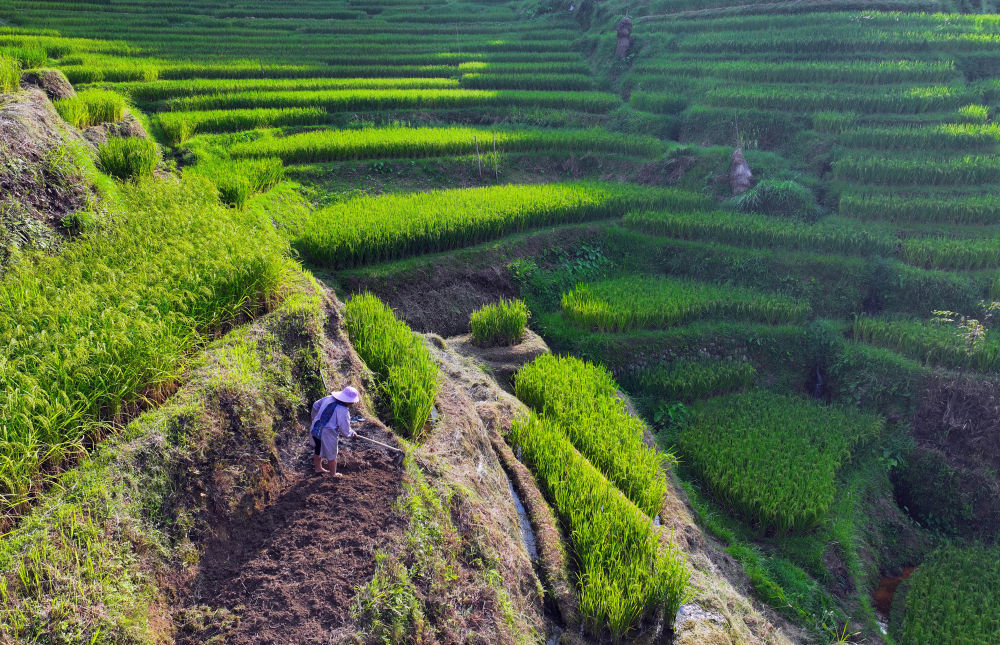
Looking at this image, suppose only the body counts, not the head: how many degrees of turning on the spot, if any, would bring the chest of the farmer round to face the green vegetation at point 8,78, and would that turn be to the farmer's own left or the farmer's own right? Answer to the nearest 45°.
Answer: approximately 135° to the farmer's own left

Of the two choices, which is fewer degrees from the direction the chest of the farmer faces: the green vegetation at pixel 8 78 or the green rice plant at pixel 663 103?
the green rice plant

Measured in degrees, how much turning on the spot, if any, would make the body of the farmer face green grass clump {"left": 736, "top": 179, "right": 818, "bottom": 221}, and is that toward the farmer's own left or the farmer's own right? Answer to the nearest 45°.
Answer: approximately 45° to the farmer's own left

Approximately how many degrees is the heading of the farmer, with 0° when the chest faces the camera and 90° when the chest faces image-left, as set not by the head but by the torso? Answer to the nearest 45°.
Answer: approximately 270°

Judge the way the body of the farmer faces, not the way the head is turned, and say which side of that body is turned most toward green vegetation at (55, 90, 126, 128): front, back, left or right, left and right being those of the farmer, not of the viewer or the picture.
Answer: left

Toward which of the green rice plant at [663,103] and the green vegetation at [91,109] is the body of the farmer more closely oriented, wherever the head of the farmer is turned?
the green rice plant

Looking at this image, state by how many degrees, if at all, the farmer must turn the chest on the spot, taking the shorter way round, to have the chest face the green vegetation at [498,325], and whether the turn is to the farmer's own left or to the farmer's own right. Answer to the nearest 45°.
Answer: approximately 45° to the farmer's own left

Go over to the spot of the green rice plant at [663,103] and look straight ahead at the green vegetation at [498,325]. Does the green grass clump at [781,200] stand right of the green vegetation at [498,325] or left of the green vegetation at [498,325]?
left
